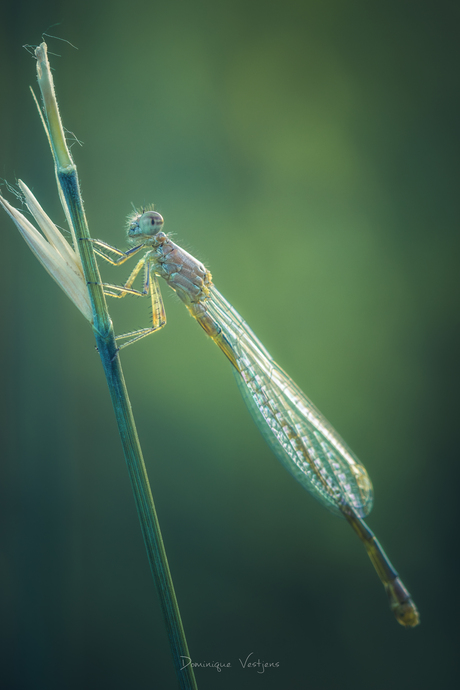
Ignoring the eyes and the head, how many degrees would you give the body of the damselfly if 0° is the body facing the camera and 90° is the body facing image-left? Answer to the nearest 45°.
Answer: approximately 90°
